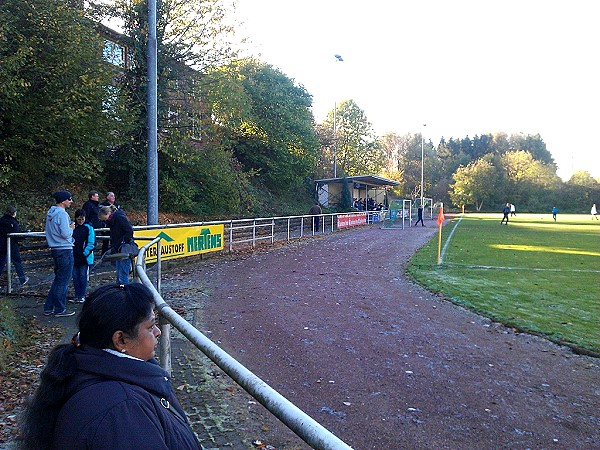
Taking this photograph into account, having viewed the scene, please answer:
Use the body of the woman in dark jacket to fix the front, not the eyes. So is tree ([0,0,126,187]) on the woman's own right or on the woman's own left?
on the woman's own left

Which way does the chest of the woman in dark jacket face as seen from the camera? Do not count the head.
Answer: to the viewer's right

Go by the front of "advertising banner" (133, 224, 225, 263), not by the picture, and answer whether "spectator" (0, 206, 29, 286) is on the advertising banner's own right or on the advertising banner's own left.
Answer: on the advertising banner's own right

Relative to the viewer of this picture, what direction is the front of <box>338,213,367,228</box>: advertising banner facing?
facing the viewer and to the right of the viewer

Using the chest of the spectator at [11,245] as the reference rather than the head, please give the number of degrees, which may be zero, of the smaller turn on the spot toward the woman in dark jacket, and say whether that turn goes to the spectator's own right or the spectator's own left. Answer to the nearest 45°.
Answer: approximately 90° to the spectator's own right

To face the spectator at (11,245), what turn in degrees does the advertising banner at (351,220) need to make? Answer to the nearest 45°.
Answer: approximately 45° to its right

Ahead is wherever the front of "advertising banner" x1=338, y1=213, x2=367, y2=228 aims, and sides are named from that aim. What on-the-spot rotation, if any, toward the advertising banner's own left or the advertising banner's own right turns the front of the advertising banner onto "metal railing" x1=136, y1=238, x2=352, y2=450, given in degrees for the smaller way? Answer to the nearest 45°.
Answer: approximately 45° to the advertising banner's own right

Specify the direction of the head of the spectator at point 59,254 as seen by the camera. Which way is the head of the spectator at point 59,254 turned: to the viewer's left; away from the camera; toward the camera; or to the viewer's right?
to the viewer's right

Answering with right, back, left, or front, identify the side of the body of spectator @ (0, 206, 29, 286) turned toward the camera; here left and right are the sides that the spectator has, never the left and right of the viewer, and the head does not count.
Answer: right

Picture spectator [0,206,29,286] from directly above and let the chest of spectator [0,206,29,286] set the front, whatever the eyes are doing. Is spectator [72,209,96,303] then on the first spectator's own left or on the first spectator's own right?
on the first spectator's own right

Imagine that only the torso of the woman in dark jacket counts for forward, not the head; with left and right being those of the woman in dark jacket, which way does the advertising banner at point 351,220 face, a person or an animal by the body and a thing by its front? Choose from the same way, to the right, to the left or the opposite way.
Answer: to the right

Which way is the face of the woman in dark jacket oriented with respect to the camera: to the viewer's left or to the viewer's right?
to the viewer's right

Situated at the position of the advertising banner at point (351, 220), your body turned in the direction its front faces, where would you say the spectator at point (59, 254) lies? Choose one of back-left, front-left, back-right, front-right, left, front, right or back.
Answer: front-right

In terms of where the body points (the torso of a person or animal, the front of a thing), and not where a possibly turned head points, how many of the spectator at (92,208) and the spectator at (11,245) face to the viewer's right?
2
